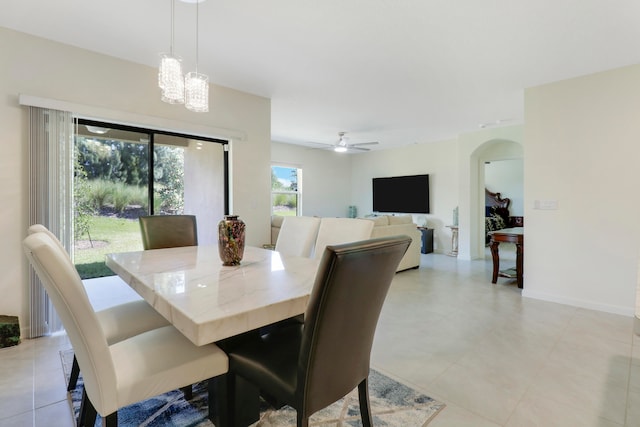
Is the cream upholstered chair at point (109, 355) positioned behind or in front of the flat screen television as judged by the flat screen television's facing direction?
in front

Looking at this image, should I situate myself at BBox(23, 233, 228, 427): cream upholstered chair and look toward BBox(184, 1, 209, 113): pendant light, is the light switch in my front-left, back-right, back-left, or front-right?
front-right

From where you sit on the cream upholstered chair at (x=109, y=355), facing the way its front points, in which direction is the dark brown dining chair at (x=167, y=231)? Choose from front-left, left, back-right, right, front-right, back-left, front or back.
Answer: front-left

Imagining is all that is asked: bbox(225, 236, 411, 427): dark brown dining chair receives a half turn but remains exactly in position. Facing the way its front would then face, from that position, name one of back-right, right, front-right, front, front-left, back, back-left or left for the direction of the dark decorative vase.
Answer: back

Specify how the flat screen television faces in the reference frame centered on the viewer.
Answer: facing the viewer and to the left of the viewer

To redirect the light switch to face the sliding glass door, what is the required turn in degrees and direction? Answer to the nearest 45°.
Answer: approximately 45° to its right

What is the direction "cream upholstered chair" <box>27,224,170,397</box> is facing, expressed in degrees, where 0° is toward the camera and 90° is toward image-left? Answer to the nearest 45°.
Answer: approximately 225°

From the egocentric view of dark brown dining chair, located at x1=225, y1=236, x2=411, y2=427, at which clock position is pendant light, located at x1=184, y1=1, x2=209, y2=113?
The pendant light is roughly at 12 o'clock from the dark brown dining chair.

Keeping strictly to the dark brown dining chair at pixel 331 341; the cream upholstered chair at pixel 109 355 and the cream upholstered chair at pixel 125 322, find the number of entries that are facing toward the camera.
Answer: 0

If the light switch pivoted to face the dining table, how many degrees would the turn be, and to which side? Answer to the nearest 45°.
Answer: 0° — it already faces it

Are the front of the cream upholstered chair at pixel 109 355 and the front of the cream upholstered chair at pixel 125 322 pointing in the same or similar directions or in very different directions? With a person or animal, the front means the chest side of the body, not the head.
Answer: same or similar directions

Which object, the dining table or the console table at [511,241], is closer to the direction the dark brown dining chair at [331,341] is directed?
the dining table

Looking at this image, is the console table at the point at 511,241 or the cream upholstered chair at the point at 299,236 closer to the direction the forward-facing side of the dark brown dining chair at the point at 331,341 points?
the cream upholstered chair
